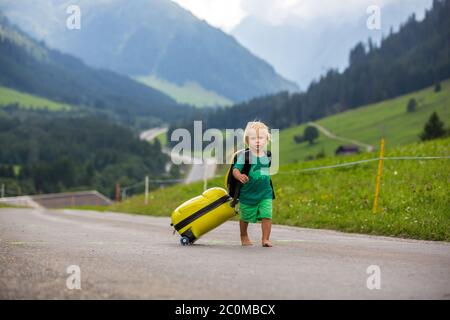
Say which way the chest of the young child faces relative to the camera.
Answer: toward the camera
